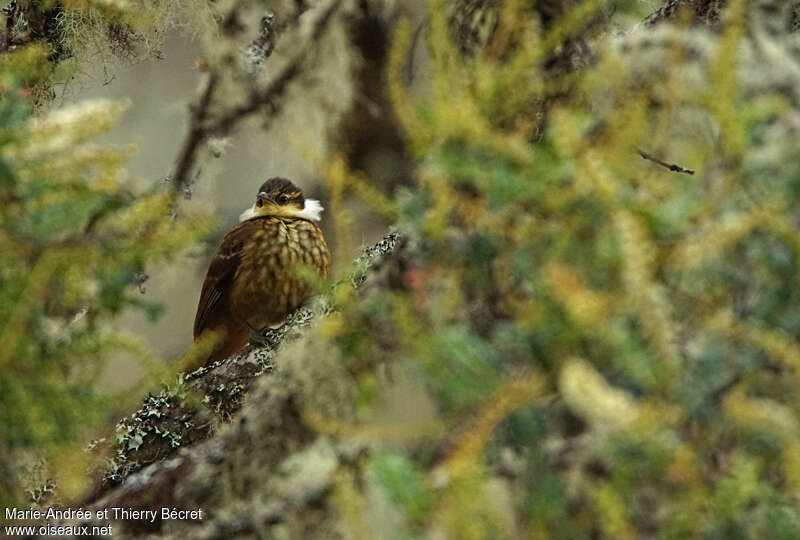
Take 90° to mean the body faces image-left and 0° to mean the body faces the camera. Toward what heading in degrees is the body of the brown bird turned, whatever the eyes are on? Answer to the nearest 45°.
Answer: approximately 315°
